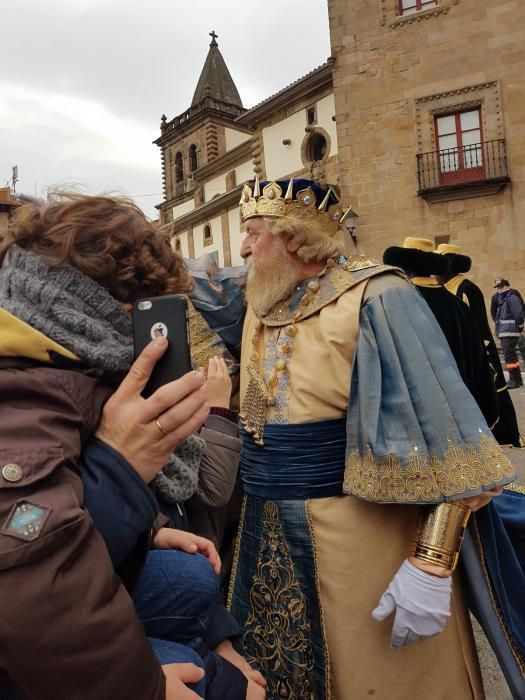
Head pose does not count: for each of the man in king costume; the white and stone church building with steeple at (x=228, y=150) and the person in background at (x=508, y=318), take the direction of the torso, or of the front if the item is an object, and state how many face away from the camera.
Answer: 0

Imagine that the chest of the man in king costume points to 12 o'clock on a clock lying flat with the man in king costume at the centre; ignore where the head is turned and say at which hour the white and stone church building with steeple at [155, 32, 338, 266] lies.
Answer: The white and stone church building with steeple is roughly at 4 o'clock from the man in king costume.

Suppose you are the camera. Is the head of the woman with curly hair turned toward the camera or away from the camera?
away from the camera

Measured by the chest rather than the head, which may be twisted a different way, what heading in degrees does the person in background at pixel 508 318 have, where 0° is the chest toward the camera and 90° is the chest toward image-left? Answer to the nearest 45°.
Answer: approximately 45°

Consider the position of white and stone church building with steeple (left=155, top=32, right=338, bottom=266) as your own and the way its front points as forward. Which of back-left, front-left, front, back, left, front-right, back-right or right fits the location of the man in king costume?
front-left

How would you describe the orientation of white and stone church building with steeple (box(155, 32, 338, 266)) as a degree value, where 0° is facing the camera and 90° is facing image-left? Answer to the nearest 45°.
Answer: approximately 45°

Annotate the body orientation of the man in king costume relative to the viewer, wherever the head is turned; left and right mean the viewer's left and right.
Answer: facing the viewer and to the left of the viewer

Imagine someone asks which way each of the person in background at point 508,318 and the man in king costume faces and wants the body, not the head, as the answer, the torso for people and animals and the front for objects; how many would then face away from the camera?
0

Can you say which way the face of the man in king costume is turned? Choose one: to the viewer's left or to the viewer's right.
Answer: to the viewer's left
